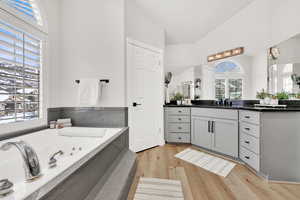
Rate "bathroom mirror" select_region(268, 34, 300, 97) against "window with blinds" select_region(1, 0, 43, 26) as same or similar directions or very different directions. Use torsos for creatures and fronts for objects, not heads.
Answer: very different directions

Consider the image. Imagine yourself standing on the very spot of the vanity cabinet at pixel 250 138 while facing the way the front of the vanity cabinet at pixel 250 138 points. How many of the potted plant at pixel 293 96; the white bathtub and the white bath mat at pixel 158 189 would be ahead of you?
2

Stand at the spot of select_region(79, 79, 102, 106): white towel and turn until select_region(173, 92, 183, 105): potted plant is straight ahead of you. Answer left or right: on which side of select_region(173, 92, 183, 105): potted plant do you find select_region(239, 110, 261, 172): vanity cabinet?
right

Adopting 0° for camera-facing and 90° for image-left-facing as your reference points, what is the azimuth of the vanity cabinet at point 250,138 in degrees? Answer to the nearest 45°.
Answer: approximately 45°

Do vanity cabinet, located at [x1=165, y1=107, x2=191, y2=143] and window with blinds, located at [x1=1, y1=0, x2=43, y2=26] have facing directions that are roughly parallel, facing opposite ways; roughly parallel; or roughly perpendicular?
roughly perpendicular

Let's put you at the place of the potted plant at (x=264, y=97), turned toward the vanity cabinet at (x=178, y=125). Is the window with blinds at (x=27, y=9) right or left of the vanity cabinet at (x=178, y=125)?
left

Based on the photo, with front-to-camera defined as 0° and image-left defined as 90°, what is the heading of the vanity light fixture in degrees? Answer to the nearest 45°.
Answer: approximately 45°

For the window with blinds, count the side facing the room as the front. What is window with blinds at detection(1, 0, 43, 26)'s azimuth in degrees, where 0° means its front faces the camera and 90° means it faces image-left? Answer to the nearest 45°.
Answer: approximately 315°

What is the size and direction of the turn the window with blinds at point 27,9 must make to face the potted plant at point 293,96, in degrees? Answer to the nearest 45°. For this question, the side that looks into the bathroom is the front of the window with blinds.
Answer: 0° — it already faces it
